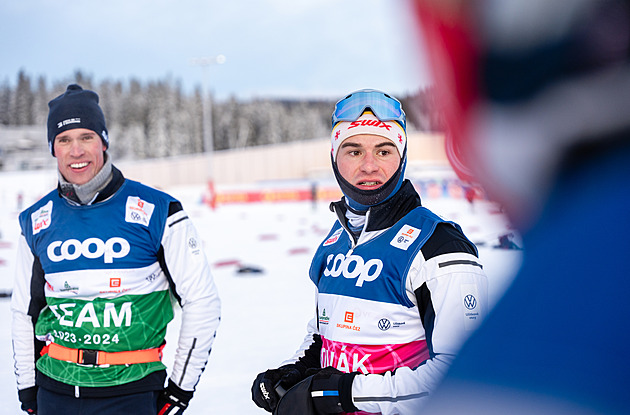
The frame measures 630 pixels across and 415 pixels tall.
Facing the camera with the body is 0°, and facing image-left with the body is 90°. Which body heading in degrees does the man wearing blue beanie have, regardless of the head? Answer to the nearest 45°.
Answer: approximately 0°

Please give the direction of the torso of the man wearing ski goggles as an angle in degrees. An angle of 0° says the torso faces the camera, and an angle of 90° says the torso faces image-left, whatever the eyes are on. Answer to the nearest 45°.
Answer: approximately 45°

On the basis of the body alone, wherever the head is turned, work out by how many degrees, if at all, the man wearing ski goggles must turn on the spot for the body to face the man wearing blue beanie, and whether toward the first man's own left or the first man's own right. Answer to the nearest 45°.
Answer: approximately 90° to the first man's own right

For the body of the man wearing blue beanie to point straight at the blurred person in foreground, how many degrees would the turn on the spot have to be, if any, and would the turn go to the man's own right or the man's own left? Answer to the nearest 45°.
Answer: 0° — they already face them

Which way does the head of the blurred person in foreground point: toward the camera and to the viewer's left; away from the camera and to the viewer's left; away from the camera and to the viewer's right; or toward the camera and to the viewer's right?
away from the camera and to the viewer's left

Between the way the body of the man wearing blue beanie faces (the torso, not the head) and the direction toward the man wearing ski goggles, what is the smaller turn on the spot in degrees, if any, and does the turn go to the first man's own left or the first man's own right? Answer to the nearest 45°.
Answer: approximately 45° to the first man's own left
